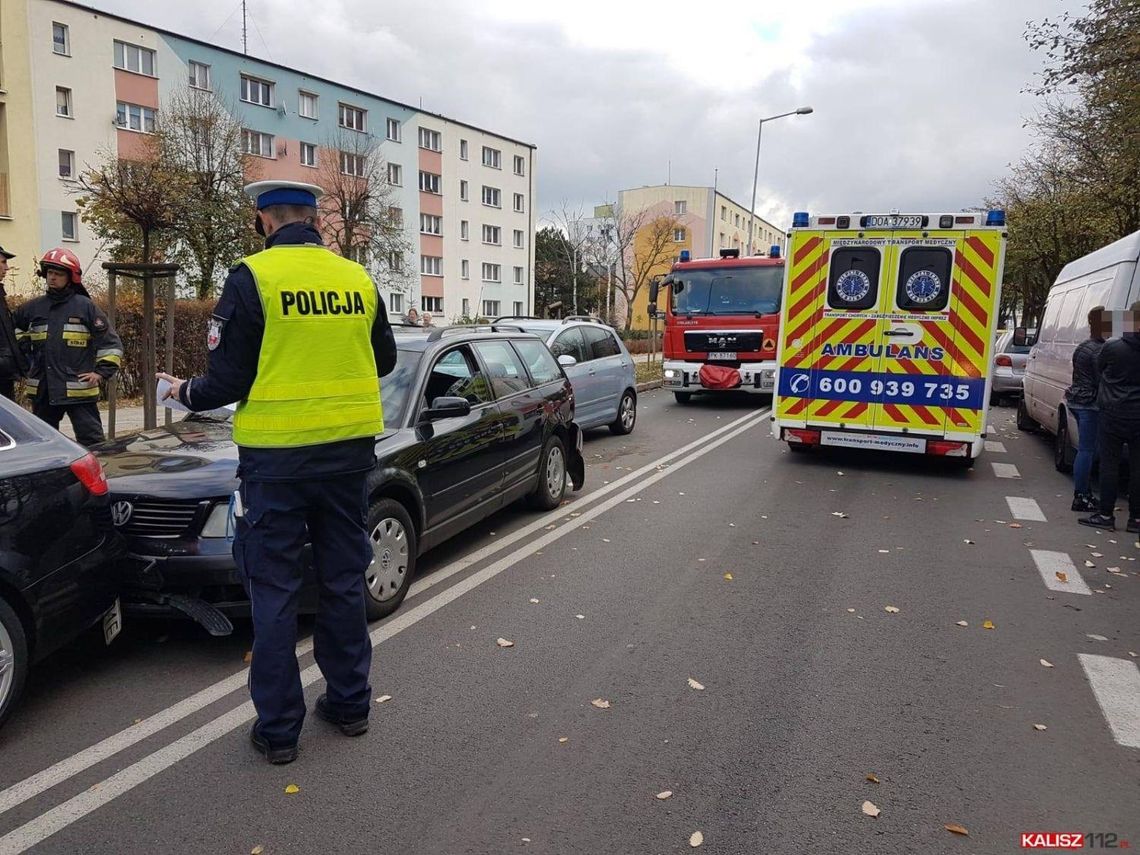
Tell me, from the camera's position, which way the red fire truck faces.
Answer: facing the viewer

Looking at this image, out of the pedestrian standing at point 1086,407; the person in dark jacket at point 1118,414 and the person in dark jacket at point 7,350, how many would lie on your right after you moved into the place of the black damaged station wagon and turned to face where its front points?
1

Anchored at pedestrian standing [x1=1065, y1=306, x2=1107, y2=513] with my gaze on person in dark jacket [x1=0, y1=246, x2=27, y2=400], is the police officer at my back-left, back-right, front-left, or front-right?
front-left

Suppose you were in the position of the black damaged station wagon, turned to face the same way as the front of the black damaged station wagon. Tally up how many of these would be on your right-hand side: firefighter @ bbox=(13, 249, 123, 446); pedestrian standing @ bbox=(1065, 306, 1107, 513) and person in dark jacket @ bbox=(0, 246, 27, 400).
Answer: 2

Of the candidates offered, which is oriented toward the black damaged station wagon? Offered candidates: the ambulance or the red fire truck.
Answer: the red fire truck

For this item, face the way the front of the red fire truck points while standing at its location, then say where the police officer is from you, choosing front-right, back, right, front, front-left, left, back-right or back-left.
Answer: front

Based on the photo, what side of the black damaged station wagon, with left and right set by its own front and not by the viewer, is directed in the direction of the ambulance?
back

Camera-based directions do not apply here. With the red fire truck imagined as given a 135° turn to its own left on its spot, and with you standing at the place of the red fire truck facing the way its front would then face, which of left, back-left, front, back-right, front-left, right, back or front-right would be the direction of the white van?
right

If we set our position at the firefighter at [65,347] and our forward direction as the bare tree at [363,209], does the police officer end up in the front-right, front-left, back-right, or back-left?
back-right

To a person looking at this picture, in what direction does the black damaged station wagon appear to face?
facing the viewer and to the left of the viewer

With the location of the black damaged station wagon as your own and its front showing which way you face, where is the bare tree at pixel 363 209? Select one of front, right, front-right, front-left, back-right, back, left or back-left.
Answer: back-right

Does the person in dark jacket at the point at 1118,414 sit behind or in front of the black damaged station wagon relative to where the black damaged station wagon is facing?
behind

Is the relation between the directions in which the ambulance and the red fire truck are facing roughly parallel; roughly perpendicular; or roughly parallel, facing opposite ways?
roughly parallel, facing opposite ways

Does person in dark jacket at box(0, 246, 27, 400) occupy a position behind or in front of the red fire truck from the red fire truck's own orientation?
in front

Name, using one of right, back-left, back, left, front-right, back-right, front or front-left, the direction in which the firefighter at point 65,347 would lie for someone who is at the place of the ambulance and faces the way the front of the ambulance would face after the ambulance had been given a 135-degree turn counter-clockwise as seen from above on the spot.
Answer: front
